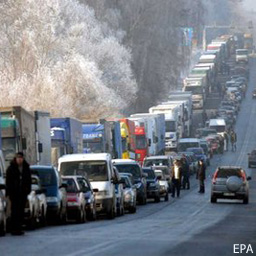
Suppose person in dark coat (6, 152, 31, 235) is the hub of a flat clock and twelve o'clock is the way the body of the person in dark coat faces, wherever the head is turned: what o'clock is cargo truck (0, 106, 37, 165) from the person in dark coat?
The cargo truck is roughly at 6 o'clock from the person in dark coat.

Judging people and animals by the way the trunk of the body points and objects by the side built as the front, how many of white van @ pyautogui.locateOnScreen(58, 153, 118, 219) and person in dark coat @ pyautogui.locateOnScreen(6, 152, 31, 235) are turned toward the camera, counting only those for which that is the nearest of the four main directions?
2

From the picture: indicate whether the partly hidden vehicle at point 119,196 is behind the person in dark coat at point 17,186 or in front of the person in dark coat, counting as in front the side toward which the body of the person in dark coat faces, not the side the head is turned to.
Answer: behind

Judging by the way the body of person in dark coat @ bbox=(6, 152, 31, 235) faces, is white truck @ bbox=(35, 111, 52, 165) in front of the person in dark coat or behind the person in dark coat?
behind

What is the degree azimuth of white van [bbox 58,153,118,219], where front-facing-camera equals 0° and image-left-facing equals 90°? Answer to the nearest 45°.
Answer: approximately 0°

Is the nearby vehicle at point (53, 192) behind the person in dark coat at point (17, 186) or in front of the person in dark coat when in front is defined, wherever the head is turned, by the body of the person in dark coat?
behind

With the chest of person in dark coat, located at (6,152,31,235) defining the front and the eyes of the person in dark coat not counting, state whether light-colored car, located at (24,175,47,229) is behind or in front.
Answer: behind
